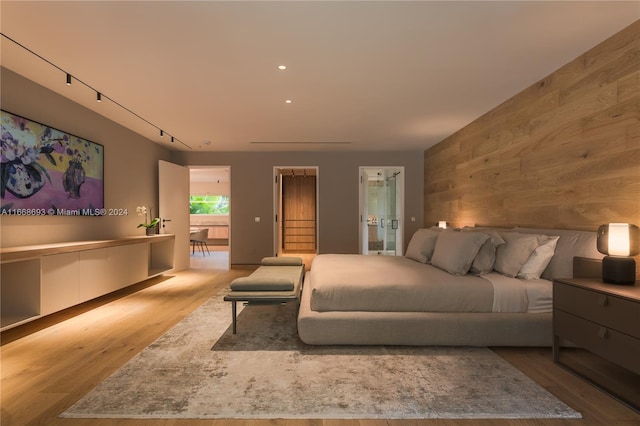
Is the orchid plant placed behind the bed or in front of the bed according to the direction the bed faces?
in front

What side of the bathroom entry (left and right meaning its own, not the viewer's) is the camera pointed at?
front

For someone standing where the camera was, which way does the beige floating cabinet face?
facing the viewer and to the right of the viewer

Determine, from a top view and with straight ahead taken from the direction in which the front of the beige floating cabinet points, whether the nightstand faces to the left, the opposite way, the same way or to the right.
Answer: the opposite way

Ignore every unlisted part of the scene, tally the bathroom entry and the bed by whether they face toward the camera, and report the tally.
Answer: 1

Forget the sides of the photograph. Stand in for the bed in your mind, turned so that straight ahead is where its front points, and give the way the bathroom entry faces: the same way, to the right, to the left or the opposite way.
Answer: to the left

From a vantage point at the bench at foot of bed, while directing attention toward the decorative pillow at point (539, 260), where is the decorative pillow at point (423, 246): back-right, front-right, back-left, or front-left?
front-left

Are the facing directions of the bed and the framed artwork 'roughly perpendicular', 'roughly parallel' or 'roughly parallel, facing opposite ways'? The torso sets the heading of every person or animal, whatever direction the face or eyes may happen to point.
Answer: roughly parallel, facing opposite ways

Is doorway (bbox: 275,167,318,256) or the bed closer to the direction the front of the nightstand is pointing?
the bed

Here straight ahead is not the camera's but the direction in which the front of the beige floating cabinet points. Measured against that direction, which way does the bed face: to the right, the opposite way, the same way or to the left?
the opposite way

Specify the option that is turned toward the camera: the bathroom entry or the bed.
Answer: the bathroom entry

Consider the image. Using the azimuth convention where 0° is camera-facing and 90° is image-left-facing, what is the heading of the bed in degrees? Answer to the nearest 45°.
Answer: approximately 90°

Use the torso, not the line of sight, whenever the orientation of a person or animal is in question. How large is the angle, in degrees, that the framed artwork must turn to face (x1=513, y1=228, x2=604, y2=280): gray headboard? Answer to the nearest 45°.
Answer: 0° — it already faces it

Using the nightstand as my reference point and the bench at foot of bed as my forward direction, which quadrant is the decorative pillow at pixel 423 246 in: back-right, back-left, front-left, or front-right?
front-right

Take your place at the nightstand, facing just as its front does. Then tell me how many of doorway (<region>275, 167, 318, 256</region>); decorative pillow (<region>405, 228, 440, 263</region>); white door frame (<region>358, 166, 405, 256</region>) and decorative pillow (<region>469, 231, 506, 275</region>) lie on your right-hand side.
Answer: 4

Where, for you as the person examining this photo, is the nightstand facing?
facing the viewer and to the left of the viewer

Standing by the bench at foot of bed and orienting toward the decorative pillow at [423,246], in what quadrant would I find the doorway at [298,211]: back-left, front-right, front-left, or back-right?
front-left

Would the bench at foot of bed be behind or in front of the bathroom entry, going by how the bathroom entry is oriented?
in front
